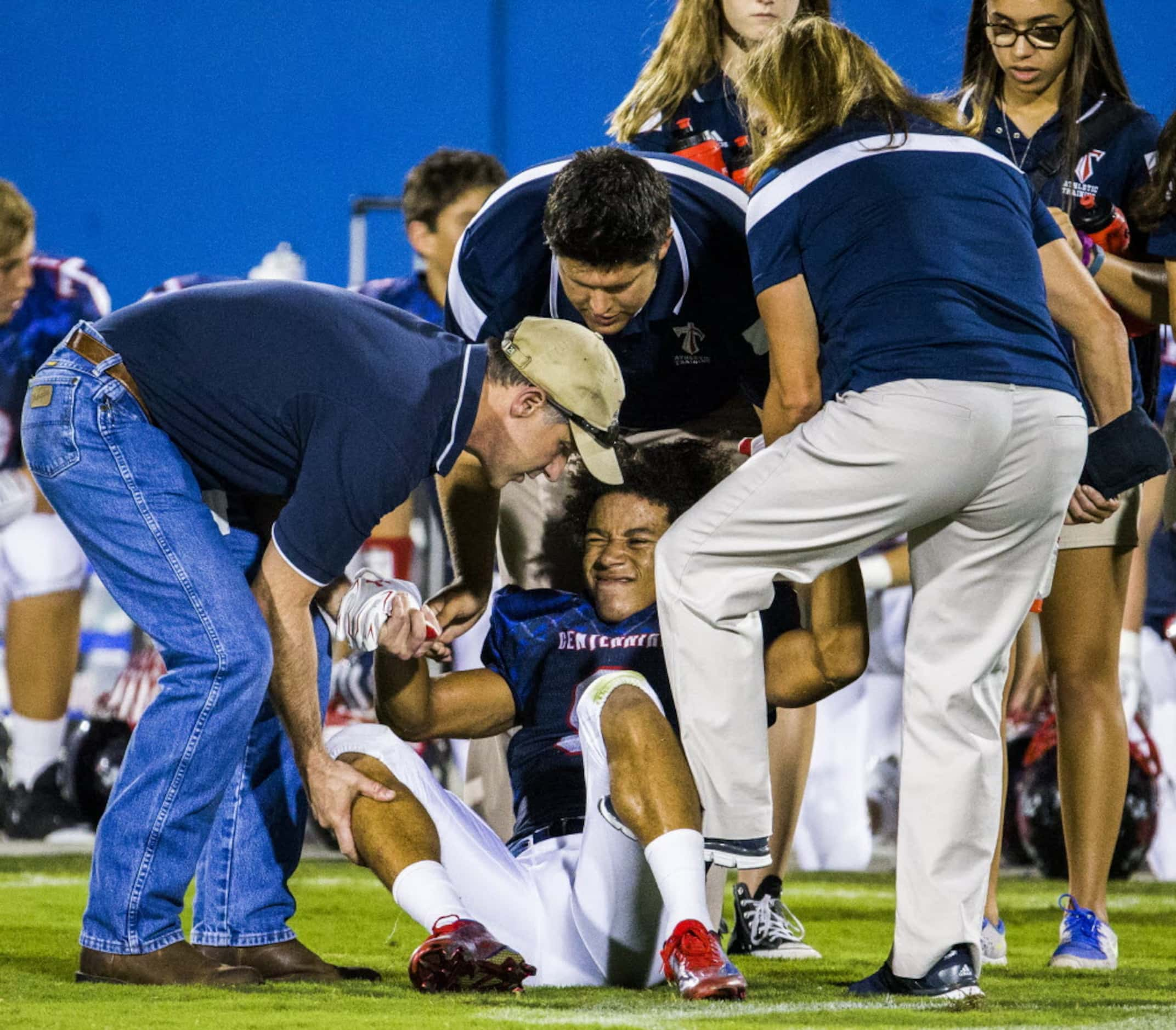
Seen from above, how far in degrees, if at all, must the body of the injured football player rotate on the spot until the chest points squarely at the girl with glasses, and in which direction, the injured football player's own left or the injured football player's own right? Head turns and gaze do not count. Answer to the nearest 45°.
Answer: approximately 135° to the injured football player's own left

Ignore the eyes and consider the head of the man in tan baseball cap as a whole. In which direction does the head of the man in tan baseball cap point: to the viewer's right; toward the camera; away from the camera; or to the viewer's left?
to the viewer's right

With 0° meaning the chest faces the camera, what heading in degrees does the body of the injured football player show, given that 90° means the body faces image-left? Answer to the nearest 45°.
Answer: approximately 0°
